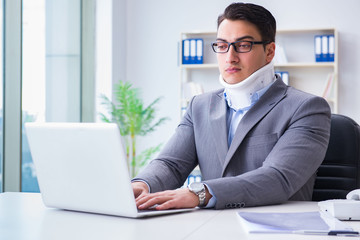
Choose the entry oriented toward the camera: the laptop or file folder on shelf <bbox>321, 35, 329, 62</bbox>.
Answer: the file folder on shelf

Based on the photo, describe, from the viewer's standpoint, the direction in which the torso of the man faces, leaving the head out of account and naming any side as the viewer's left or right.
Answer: facing the viewer and to the left of the viewer

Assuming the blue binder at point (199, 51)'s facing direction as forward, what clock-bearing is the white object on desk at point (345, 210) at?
The white object on desk is roughly at 12 o'clock from the blue binder.

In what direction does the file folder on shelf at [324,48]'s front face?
toward the camera

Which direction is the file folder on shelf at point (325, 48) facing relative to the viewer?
toward the camera

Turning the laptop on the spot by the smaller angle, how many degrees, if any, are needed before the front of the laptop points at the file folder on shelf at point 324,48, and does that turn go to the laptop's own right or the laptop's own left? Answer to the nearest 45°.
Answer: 0° — it already faces it

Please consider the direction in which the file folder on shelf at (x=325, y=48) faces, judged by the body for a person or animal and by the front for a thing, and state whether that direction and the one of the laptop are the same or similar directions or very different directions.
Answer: very different directions

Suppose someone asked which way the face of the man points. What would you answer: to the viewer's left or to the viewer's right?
to the viewer's left

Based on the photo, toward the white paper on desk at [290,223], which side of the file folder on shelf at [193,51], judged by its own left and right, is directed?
front

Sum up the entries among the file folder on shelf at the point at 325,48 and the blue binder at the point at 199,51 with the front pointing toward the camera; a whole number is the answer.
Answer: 2

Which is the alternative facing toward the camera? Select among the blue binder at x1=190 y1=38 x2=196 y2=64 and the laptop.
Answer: the blue binder

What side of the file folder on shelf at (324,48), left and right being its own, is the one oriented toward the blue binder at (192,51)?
right

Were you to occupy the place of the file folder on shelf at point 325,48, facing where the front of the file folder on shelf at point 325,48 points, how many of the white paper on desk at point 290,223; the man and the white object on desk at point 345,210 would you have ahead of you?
3
